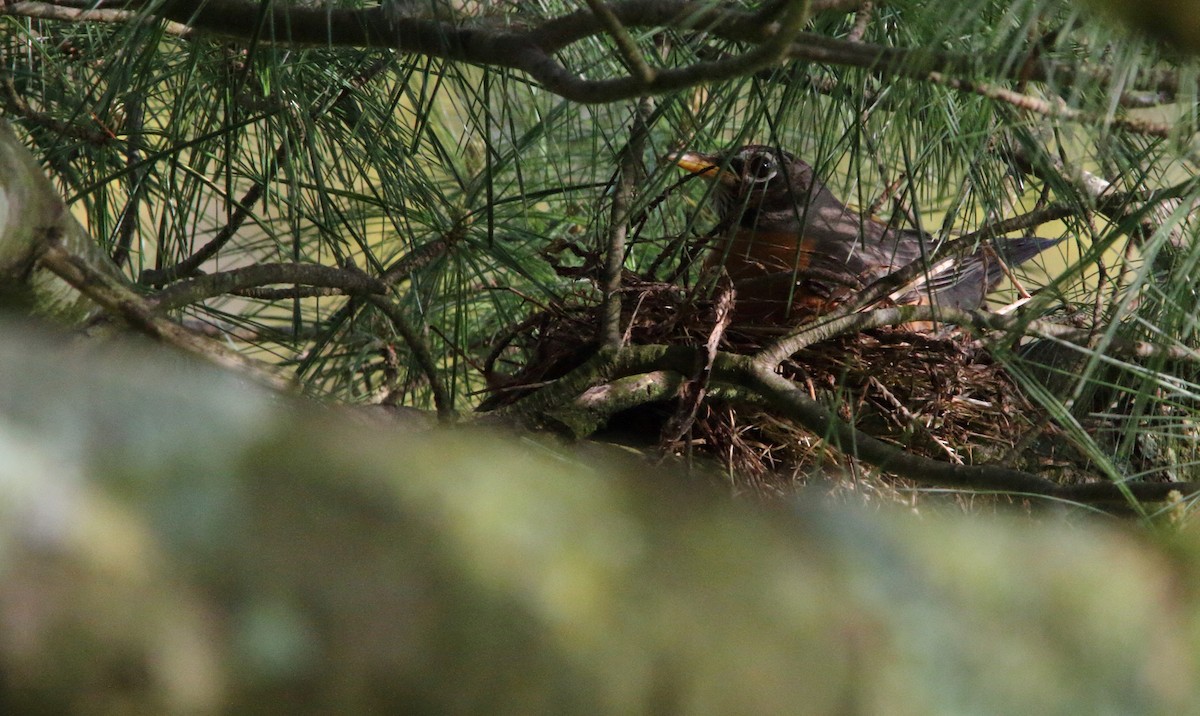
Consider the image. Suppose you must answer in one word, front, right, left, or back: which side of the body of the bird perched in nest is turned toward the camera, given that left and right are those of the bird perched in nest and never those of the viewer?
left
